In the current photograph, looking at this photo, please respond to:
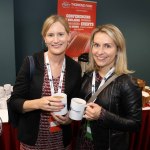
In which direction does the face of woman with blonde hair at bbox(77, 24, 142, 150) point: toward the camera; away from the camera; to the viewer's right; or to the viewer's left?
toward the camera

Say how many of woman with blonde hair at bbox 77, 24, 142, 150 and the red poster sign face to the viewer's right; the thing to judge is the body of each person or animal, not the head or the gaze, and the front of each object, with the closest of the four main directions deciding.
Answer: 0

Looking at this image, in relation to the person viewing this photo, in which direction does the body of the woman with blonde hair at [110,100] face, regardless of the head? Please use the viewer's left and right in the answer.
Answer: facing the viewer and to the left of the viewer

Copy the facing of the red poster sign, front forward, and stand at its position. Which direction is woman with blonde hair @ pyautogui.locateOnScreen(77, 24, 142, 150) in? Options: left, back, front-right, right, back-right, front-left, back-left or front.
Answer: front

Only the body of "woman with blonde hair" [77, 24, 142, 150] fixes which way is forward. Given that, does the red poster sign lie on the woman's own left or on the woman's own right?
on the woman's own right

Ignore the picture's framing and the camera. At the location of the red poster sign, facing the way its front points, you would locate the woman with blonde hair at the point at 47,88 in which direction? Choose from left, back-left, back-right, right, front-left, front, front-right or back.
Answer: front

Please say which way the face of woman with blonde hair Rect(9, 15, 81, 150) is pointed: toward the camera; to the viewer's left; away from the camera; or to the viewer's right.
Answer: toward the camera

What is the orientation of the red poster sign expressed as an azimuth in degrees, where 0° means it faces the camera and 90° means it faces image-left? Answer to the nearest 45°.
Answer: approximately 0°
